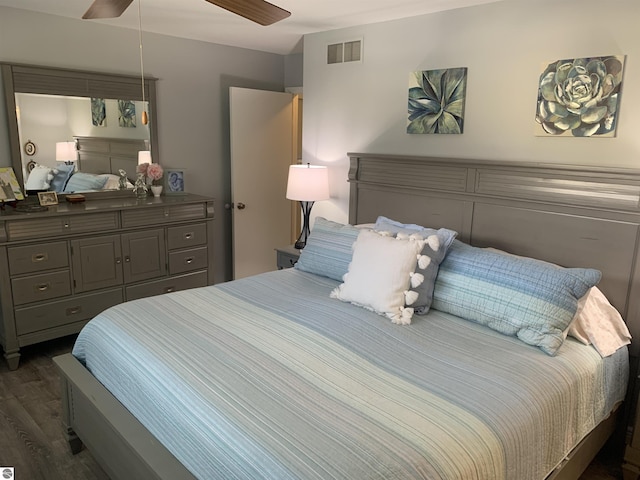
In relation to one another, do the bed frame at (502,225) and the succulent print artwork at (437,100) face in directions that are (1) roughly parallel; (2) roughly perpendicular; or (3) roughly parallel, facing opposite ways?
roughly parallel

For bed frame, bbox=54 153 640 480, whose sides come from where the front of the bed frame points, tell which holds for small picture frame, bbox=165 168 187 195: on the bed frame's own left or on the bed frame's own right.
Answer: on the bed frame's own right

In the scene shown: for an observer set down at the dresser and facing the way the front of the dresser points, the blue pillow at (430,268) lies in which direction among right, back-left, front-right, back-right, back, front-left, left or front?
front

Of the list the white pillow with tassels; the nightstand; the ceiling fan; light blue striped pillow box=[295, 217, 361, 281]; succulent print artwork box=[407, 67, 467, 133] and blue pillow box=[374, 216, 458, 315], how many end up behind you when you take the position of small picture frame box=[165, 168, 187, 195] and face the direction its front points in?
0

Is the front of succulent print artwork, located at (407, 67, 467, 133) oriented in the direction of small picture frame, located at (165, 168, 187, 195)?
no

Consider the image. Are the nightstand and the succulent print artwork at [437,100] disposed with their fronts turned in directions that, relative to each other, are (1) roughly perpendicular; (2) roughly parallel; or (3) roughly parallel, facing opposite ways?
roughly parallel

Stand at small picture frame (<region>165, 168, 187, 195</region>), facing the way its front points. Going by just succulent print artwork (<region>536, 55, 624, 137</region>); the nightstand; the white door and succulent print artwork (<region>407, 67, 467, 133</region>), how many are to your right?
0

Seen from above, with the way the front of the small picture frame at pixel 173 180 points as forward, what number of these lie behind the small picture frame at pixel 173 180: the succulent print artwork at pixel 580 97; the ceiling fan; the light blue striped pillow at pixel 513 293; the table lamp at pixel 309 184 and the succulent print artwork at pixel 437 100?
0

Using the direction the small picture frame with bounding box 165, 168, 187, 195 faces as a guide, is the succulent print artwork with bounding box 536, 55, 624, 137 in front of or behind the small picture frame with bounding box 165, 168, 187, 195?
in front

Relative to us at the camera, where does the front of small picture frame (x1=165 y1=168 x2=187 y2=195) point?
facing the viewer

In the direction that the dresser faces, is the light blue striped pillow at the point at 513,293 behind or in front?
in front

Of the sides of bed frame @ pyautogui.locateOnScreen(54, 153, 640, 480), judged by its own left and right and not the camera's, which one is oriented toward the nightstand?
right

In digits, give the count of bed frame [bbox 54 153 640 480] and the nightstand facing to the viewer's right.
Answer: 0

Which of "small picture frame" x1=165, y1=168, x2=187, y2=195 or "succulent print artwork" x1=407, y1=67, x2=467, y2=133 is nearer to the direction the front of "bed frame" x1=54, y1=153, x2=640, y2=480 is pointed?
the small picture frame

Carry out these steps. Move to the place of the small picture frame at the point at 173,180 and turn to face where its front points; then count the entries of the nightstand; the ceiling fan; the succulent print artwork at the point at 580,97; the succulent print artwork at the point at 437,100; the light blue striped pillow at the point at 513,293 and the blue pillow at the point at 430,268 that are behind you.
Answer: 0

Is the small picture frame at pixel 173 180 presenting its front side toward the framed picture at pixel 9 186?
no

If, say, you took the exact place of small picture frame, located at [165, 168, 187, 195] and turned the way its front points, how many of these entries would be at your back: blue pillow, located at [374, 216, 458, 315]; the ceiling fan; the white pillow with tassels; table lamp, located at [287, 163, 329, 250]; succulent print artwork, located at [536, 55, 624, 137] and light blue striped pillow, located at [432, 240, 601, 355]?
0

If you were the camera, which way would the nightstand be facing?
facing the viewer and to the left of the viewer
